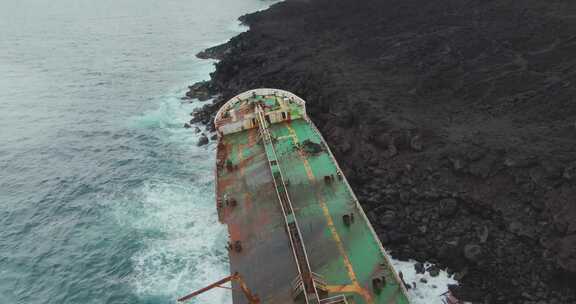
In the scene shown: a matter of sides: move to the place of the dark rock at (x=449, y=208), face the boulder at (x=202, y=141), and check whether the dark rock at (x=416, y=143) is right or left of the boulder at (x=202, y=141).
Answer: right

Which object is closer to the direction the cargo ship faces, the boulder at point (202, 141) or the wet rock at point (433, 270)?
the boulder

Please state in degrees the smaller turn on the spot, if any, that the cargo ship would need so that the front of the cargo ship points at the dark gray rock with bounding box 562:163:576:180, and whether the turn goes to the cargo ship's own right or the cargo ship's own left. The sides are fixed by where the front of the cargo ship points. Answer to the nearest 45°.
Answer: approximately 90° to the cargo ship's own right

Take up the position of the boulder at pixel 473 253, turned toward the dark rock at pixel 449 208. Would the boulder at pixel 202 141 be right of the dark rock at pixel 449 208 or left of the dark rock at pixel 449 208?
left

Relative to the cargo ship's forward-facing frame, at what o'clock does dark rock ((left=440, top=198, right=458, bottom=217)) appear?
The dark rock is roughly at 3 o'clock from the cargo ship.

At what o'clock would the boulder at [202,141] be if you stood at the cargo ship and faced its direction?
The boulder is roughly at 11 o'clock from the cargo ship.

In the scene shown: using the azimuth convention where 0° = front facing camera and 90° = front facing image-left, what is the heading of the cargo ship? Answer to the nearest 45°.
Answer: approximately 180°

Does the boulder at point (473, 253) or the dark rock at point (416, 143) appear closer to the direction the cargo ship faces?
the dark rock

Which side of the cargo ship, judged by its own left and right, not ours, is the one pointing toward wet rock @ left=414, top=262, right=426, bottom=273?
right

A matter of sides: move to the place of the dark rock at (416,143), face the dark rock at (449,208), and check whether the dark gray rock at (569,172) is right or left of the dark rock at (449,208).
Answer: left
